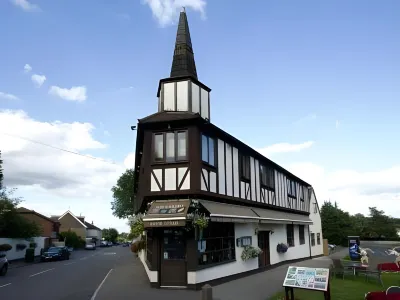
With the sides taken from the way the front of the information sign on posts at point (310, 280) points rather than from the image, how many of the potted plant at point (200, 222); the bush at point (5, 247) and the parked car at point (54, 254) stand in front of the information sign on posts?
0

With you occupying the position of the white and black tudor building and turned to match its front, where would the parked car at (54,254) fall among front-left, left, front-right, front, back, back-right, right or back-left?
back-right

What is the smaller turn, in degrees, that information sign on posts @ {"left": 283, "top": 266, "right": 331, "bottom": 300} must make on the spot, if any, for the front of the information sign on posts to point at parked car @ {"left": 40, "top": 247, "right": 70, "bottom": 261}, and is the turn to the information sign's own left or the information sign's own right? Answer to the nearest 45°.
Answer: approximately 135° to the information sign's own right

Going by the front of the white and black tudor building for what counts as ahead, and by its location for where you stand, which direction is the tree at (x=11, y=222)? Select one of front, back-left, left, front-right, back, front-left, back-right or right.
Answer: back-right

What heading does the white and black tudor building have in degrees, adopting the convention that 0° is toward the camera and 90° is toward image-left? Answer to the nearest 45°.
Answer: approximately 0°

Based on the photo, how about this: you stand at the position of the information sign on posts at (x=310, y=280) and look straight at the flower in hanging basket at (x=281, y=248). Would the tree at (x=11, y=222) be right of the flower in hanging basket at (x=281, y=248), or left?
left

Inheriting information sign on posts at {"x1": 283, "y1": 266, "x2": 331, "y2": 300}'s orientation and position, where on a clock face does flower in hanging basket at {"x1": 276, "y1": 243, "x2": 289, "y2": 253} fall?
The flower in hanging basket is roughly at 6 o'clock from the information sign on posts.

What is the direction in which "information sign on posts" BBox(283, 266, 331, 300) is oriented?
toward the camera

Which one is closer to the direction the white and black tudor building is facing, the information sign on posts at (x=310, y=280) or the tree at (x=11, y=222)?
the information sign on posts

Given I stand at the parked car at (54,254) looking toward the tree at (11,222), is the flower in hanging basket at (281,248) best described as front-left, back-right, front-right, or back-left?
back-left

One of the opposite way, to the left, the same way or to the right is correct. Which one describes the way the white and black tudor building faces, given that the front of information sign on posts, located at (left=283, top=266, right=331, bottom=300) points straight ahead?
the same way

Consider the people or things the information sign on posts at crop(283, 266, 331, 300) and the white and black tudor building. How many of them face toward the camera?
2
